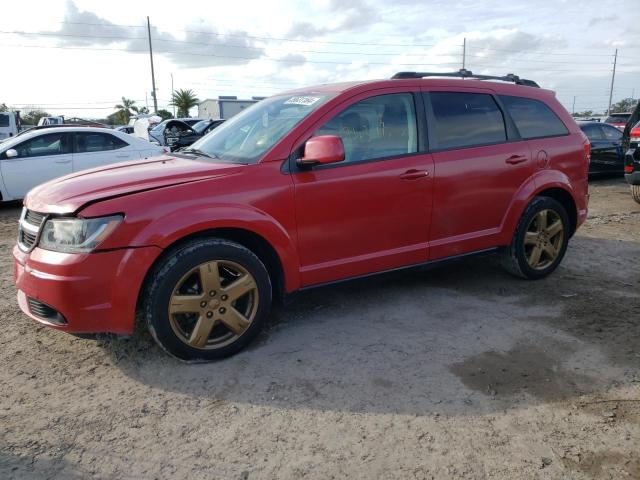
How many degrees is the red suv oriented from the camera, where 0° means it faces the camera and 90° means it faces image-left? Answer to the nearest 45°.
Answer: approximately 45°

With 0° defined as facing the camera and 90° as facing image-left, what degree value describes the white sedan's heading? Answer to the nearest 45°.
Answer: approximately 90°

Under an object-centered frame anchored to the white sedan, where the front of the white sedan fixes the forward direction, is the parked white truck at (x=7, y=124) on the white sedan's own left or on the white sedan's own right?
on the white sedan's own right

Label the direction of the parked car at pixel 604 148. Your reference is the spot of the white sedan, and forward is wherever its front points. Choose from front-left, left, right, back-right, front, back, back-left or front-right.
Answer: back

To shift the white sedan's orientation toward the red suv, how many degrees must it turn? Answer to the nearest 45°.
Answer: approximately 90° to its left
